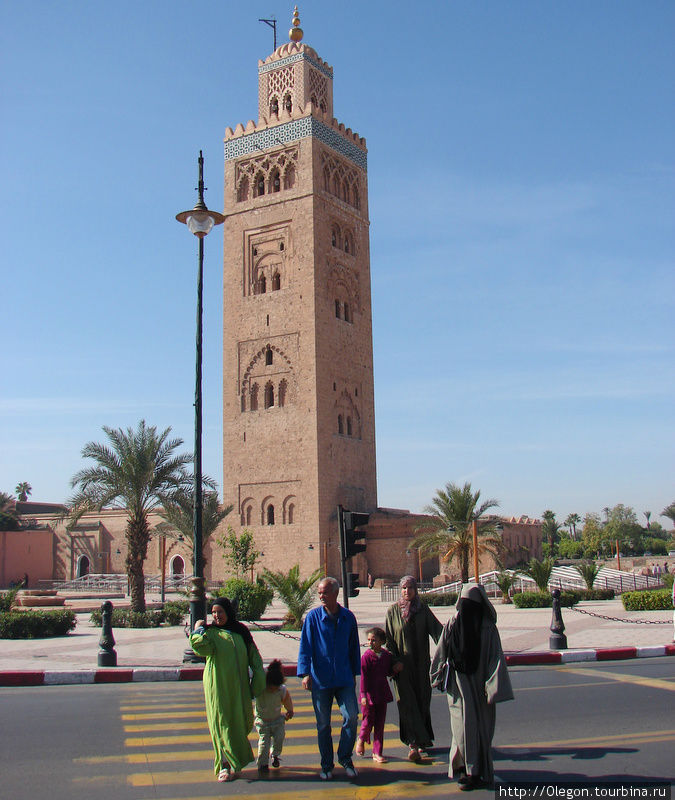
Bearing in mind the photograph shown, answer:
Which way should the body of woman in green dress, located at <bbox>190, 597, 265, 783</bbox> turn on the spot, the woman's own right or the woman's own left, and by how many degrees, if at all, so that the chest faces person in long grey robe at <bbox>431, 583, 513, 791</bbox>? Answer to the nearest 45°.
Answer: approximately 90° to the woman's own left

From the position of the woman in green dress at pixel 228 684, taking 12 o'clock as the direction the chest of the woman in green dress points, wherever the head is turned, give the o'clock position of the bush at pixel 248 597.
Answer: The bush is roughly at 6 o'clock from the woman in green dress.

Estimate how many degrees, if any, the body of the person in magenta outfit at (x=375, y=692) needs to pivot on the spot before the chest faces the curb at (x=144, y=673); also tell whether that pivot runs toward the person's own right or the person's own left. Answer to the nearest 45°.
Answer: approximately 135° to the person's own right

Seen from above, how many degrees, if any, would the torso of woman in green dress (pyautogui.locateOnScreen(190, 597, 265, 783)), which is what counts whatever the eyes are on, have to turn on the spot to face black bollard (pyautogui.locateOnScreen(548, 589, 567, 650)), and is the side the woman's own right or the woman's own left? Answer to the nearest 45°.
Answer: approximately 135° to the woman's own left
